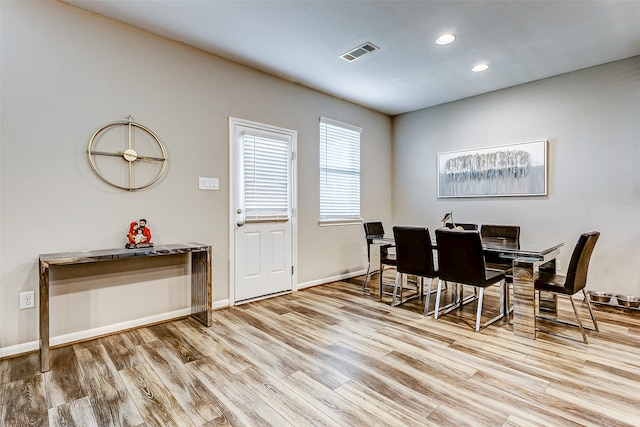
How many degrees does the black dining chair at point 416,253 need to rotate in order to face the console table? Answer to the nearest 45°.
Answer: approximately 180°

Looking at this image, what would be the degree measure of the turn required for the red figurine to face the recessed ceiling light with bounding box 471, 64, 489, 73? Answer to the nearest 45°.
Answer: approximately 90° to its left

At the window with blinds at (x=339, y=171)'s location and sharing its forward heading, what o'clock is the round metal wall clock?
The round metal wall clock is roughly at 3 o'clock from the window with blinds.

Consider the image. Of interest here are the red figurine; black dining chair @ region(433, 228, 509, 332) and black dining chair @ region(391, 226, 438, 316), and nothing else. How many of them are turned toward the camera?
1

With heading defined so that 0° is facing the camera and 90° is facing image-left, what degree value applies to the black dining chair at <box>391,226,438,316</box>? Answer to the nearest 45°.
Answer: approximately 225°

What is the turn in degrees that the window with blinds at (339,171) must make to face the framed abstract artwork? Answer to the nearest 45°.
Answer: approximately 45° to its left

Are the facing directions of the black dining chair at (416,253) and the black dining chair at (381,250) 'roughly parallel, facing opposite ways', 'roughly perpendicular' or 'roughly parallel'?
roughly perpendicular

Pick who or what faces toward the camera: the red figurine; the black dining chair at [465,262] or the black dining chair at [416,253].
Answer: the red figurine

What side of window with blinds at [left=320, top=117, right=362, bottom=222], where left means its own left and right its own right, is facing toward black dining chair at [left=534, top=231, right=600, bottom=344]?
front
